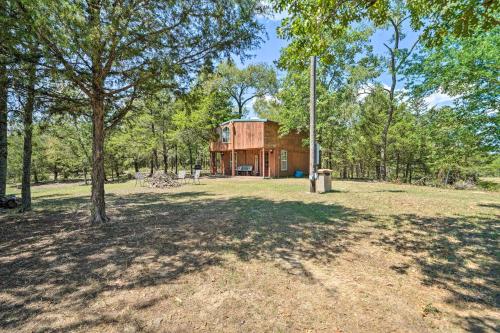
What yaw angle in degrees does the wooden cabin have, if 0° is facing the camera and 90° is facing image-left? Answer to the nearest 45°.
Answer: approximately 45°

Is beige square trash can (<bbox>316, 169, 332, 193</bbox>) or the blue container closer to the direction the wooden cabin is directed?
the beige square trash can

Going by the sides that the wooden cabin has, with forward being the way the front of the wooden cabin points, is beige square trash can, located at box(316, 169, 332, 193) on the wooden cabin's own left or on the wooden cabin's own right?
on the wooden cabin's own left

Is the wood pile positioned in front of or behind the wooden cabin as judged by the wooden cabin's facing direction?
in front
